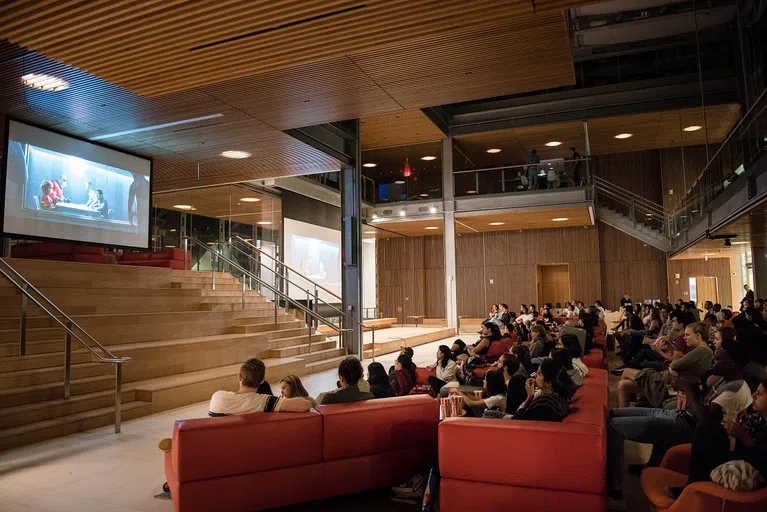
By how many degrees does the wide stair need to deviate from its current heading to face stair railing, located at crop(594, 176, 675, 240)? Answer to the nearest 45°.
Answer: approximately 45° to its left

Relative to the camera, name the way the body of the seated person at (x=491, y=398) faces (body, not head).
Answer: to the viewer's left

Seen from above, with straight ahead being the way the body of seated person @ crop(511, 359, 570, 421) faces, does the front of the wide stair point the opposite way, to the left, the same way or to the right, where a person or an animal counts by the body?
the opposite way

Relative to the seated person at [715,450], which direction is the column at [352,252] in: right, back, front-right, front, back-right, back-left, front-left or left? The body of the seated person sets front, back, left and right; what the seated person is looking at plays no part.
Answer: front-right

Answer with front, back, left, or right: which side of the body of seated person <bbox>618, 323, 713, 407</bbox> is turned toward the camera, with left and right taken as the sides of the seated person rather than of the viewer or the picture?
left

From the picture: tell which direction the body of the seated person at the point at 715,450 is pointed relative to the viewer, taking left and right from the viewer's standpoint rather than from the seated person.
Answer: facing to the left of the viewer

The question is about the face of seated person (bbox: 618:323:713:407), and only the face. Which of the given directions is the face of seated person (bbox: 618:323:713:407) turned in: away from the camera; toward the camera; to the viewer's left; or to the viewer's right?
to the viewer's left

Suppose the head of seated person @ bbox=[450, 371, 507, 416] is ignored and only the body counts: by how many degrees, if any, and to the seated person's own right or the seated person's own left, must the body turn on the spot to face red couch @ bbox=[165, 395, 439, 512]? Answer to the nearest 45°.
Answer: approximately 45° to the seated person's own left

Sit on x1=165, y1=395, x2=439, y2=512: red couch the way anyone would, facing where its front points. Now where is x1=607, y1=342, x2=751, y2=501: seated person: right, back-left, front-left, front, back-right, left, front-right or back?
back-right

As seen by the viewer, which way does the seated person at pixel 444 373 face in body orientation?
to the viewer's left

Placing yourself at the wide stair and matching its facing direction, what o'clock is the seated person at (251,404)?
The seated person is roughly at 1 o'clock from the wide stair.

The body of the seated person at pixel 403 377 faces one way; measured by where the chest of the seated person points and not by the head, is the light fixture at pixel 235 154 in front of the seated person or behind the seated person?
in front

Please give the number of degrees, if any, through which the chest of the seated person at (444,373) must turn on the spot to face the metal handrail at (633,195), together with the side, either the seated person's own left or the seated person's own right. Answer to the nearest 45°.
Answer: approximately 135° to the seated person's own right

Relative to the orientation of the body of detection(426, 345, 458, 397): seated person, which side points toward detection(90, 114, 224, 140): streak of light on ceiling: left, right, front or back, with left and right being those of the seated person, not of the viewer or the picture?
front
